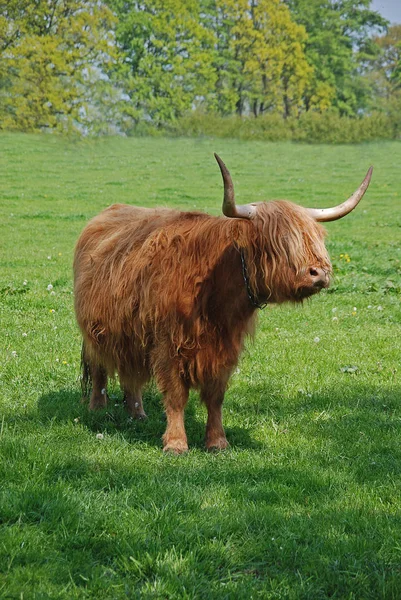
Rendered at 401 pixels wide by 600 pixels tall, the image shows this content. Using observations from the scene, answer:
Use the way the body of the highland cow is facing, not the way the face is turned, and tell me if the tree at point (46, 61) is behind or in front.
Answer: behind

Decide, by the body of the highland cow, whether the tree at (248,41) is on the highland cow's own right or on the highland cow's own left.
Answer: on the highland cow's own left

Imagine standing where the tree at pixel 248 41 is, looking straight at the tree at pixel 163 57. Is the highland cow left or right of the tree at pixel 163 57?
left

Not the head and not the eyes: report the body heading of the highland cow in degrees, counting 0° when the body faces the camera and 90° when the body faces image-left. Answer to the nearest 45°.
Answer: approximately 315°

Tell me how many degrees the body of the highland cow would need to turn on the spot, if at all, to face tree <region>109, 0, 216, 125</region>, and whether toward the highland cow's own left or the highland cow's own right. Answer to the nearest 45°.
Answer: approximately 135° to the highland cow's own left
